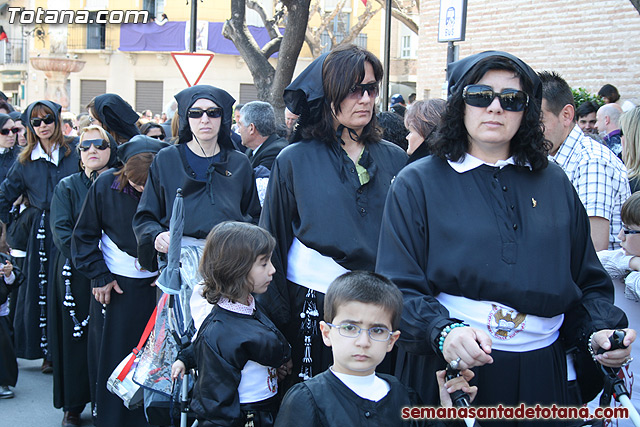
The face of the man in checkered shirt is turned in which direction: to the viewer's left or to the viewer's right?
to the viewer's left

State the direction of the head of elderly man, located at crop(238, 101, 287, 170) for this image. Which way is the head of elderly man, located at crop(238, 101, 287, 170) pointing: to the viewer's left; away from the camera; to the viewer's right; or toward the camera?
to the viewer's left

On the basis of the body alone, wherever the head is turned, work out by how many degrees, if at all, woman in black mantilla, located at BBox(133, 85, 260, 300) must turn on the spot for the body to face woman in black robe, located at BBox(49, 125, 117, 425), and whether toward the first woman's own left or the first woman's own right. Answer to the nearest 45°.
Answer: approximately 135° to the first woman's own right

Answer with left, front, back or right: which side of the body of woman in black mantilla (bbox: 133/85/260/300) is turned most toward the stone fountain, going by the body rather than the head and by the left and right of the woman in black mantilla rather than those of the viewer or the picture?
back

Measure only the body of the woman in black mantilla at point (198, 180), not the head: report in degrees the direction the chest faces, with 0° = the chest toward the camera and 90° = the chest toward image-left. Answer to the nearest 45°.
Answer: approximately 0°

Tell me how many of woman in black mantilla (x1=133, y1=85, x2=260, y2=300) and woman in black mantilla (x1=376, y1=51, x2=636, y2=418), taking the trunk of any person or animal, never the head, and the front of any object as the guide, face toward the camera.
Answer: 2

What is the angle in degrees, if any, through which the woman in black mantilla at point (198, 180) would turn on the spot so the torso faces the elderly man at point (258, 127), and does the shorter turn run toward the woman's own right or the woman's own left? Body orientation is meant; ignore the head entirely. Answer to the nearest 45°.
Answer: approximately 180°

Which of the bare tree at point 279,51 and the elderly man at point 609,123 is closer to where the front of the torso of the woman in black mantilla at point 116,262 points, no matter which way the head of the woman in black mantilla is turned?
the elderly man

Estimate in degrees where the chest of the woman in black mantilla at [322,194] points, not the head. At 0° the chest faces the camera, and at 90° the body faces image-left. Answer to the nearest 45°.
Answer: approximately 315°
